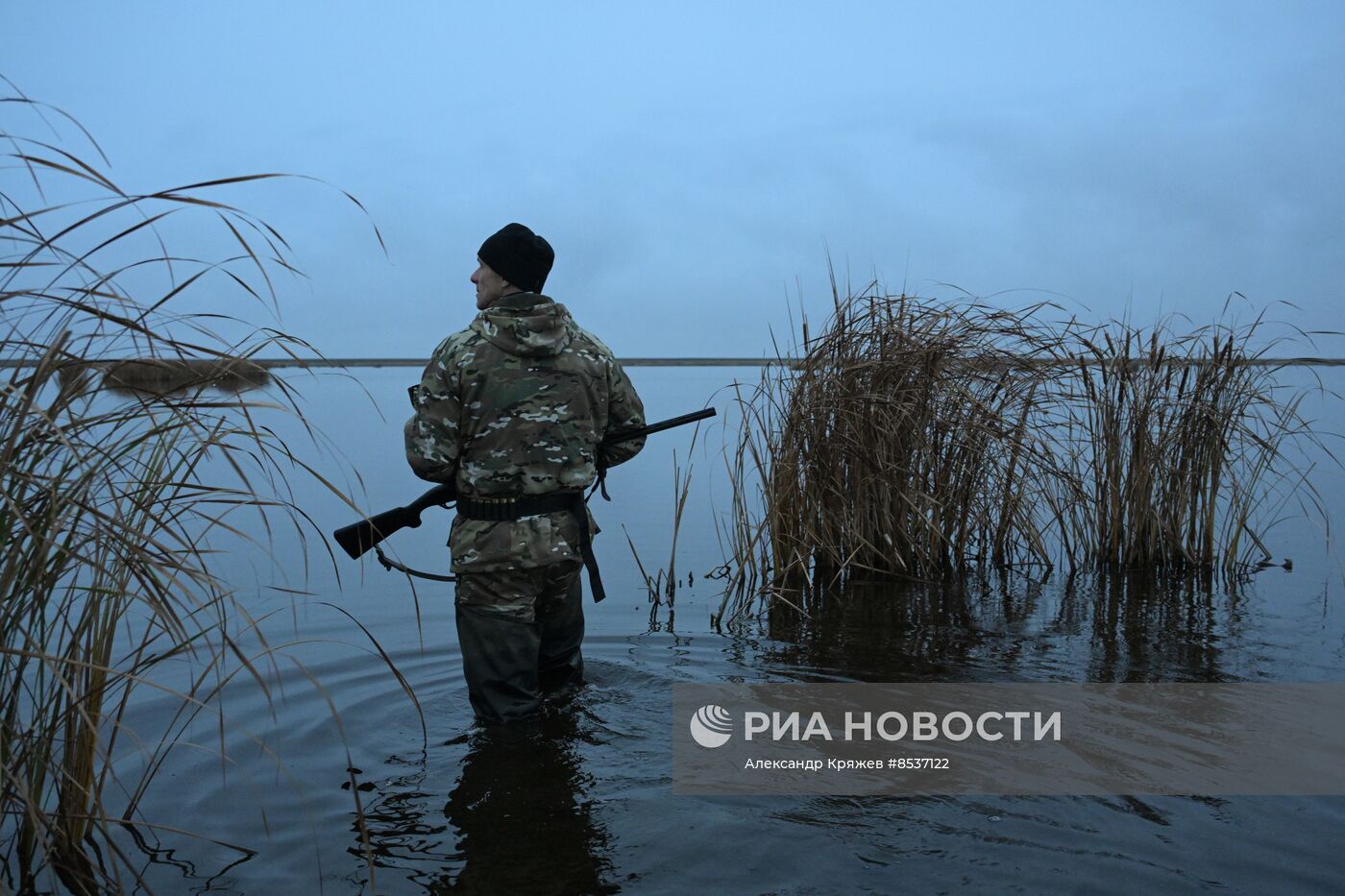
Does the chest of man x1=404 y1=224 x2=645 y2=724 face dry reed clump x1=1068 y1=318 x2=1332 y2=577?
no

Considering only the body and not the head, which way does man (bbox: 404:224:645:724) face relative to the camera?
away from the camera

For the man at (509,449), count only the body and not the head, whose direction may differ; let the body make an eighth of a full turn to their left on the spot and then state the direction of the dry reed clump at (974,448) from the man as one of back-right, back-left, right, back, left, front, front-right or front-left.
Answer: right
